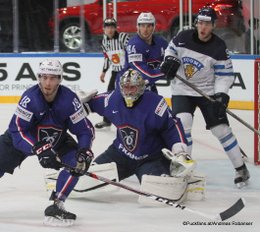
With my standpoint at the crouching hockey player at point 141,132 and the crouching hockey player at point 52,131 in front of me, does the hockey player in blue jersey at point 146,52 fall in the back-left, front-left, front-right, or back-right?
back-right

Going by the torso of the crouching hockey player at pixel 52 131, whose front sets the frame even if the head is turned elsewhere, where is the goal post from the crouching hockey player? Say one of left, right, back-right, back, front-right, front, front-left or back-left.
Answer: back-left

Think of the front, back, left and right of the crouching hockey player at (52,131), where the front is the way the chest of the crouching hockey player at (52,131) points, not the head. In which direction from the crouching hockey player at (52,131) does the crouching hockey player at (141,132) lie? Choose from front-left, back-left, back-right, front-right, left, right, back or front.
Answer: back-left

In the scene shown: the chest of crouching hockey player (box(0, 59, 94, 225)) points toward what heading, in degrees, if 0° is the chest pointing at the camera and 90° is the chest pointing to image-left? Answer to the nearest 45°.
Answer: approximately 0°

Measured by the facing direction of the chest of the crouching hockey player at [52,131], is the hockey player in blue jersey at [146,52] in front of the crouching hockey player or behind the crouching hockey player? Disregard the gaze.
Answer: behind
